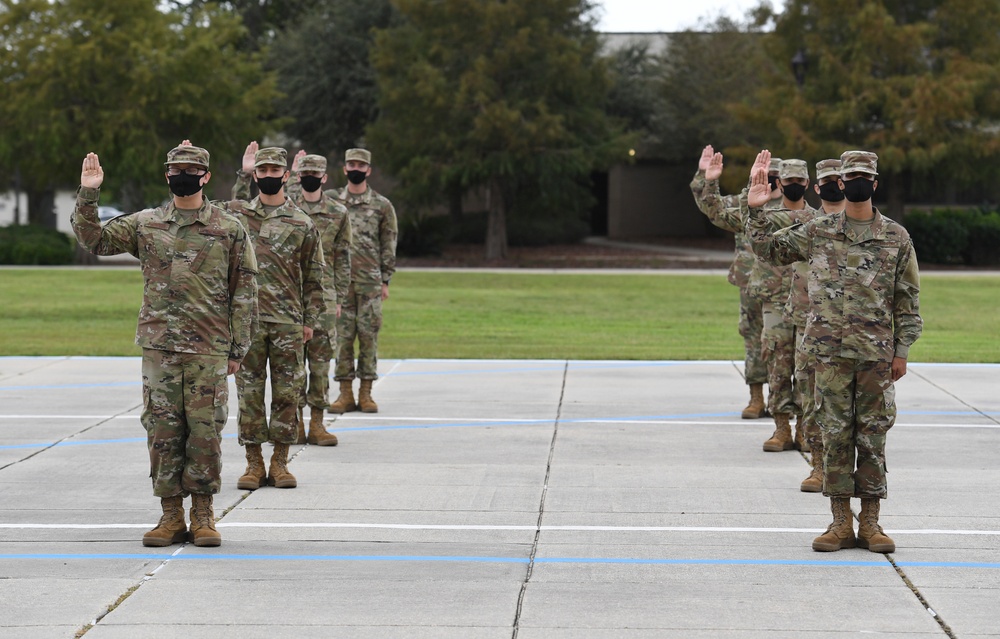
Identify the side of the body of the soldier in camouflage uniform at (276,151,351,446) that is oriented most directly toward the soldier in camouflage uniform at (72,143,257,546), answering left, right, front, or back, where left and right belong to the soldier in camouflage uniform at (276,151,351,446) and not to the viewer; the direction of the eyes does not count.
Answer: front

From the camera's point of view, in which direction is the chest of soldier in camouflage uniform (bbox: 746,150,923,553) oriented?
toward the camera

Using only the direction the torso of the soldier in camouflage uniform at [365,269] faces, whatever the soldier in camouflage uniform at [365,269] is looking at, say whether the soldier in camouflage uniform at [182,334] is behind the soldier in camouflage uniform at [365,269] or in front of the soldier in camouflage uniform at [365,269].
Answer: in front

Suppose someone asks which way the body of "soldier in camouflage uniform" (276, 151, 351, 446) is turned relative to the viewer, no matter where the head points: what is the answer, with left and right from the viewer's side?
facing the viewer

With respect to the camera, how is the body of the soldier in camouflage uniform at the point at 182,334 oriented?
toward the camera

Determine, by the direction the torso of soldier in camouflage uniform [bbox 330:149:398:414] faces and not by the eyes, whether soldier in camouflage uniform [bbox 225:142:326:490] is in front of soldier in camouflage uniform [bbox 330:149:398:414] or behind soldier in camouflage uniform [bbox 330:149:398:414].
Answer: in front

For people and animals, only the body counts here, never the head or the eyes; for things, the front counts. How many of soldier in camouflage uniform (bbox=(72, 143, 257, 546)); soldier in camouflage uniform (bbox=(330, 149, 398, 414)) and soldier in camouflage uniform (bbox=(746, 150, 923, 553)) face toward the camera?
3

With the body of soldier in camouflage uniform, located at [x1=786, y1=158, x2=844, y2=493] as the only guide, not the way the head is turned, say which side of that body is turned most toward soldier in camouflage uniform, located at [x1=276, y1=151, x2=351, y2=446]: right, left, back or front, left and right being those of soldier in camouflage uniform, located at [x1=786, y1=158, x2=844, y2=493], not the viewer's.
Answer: right

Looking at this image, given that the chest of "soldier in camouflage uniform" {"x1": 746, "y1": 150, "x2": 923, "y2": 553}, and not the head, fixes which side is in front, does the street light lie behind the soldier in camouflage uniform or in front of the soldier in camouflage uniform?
behind

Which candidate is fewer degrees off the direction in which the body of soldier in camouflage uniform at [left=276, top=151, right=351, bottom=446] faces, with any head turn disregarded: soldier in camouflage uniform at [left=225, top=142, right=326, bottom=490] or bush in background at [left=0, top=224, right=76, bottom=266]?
the soldier in camouflage uniform
